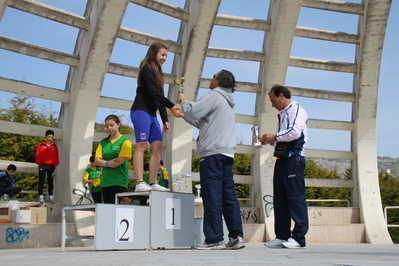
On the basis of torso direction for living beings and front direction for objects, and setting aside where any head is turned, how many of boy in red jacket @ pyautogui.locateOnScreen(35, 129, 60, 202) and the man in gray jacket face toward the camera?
1

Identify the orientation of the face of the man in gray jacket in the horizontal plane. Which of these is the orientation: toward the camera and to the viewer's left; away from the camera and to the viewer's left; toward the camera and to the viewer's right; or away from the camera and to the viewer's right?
away from the camera and to the viewer's left

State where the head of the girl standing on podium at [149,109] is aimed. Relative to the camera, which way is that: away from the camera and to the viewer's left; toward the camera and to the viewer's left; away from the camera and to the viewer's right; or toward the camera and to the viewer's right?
toward the camera and to the viewer's right

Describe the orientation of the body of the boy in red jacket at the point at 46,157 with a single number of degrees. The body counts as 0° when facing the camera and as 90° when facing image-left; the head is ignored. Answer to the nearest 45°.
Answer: approximately 0°

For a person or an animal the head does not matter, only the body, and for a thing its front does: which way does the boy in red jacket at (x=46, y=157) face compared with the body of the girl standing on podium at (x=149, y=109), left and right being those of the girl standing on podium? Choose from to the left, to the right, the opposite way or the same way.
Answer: to the right

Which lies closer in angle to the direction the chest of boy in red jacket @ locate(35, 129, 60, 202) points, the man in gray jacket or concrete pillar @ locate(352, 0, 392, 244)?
the man in gray jacket

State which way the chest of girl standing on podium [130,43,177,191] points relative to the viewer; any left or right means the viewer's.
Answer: facing to the right of the viewer

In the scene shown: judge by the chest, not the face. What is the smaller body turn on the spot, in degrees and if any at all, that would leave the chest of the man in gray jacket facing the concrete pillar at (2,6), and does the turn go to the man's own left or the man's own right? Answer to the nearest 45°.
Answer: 0° — they already face it

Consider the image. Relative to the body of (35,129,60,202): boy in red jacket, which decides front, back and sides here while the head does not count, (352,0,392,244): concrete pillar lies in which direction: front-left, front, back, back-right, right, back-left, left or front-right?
left

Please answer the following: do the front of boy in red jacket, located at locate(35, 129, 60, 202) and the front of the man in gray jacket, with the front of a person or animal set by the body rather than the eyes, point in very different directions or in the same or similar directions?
very different directions

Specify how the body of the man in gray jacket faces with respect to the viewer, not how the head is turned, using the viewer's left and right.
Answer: facing away from the viewer and to the left of the viewer

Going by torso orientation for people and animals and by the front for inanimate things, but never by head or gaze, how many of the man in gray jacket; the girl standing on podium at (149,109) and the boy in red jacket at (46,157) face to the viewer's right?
1
